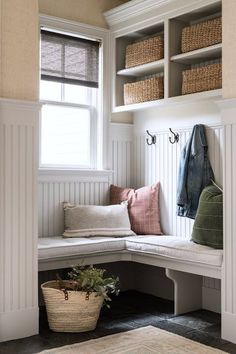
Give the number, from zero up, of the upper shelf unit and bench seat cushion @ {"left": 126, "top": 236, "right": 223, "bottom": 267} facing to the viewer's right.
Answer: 0

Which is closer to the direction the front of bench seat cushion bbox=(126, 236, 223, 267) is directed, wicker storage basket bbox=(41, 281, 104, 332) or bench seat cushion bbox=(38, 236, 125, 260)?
the wicker storage basket

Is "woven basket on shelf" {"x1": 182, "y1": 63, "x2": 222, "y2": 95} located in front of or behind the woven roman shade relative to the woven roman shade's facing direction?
in front

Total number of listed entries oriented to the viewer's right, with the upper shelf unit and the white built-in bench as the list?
0

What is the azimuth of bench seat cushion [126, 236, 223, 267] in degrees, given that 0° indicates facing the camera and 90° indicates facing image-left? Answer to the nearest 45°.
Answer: approximately 45°

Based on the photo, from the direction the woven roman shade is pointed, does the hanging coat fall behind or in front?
in front

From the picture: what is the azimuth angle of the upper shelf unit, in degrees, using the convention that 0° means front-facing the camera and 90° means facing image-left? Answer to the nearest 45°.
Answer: approximately 45°
